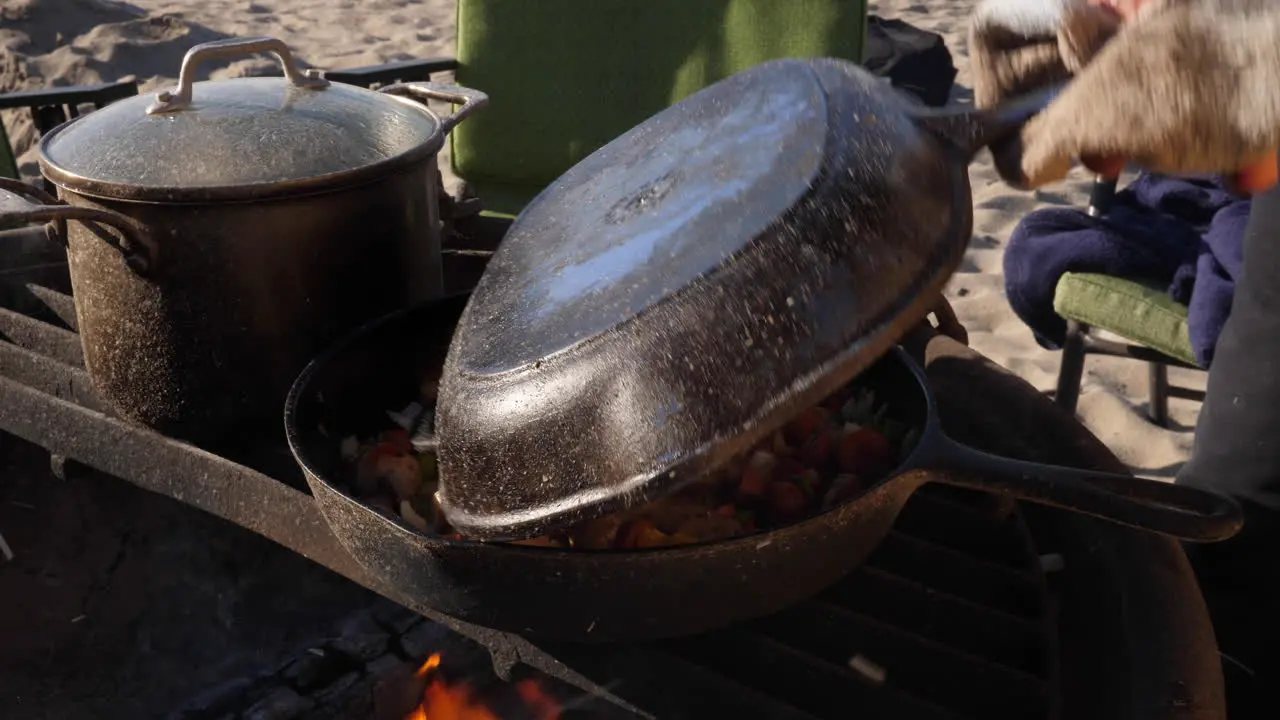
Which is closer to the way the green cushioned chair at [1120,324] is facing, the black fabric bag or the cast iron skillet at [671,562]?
the cast iron skillet

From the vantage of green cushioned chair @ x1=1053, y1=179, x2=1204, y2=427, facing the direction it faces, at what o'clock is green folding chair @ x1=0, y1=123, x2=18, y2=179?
green folding chair @ x1=0, y1=123, x2=18, y2=179 is roughly at 1 o'clock from green cushioned chair @ x1=1053, y1=179, x2=1204, y2=427.

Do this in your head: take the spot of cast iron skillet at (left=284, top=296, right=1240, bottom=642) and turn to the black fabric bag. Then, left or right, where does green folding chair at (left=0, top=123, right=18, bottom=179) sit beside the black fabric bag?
left

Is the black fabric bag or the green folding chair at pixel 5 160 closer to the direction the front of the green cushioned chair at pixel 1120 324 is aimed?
the green folding chair

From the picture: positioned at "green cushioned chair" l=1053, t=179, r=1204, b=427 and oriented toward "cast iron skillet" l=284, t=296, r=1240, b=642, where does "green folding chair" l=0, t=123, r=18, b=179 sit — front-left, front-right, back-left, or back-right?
front-right

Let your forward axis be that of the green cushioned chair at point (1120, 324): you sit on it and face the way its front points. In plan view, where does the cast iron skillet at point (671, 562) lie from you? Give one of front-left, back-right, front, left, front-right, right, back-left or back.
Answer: front-left

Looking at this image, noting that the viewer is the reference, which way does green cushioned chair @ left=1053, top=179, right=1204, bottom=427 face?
facing the viewer and to the left of the viewer

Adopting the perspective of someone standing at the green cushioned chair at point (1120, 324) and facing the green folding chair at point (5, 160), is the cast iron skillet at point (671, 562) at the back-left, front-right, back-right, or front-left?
front-left

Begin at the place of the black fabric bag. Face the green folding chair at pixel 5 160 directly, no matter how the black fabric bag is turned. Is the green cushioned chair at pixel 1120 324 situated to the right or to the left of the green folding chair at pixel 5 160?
left

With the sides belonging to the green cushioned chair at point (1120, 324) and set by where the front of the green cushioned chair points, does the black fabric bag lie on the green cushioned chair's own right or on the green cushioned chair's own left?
on the green cushioned chair's own right
